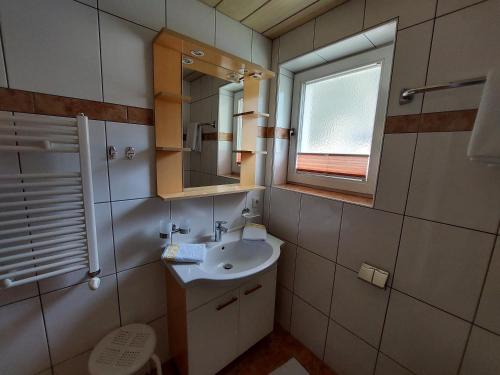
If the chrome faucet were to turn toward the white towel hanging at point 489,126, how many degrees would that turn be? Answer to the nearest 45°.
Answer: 0° — it already faces it

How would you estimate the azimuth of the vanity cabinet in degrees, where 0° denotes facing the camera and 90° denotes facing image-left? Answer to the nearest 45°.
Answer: approximately 315°

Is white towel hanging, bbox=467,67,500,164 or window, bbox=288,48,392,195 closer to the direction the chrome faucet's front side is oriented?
the white towel hanging

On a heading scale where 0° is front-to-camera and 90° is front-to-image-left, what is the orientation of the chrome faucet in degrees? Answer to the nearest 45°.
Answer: approximately 315°

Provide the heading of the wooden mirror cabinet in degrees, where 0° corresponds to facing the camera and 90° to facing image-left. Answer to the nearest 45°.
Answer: approximately 315°
